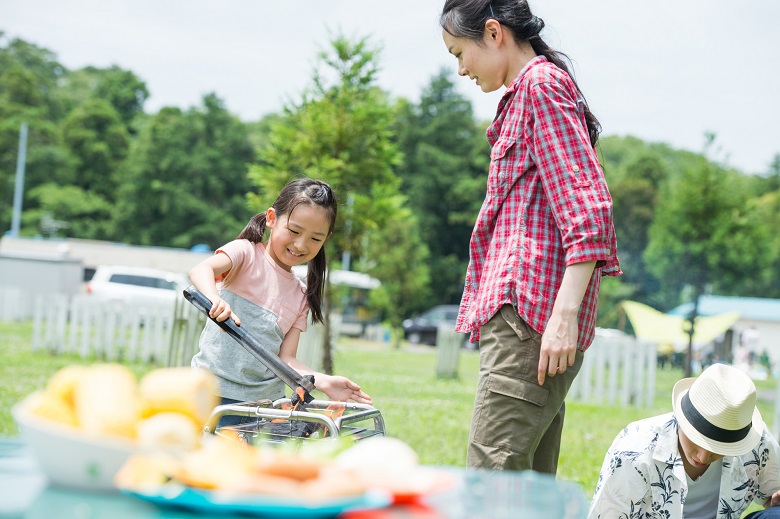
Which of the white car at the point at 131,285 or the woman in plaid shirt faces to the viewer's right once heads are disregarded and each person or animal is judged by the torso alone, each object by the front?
the white car

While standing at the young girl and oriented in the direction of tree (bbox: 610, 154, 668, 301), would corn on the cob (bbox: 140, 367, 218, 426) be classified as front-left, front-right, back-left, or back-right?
back-right

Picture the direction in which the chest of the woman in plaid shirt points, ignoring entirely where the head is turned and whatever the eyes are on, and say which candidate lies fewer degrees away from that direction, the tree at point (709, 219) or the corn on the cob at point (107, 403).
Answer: the corn on the cob

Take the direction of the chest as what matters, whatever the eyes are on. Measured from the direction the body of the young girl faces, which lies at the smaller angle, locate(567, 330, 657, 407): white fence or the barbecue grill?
the barbecue grill

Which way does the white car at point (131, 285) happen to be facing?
to the viewer's right

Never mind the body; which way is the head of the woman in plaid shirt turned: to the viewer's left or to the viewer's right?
to the viewer's left

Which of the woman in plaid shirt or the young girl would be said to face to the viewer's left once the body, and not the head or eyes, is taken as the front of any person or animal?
the woman in plaid shirt

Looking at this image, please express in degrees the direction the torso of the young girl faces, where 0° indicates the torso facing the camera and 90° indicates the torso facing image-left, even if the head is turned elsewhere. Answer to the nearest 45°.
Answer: approximately 315°

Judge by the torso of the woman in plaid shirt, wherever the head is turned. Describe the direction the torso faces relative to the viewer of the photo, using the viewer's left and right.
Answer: facing to the left of the viewer

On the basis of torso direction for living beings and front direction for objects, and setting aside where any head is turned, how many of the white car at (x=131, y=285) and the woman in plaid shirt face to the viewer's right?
1

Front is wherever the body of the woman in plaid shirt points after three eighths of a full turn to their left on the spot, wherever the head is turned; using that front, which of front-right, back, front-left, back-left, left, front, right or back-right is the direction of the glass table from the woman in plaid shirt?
front-right

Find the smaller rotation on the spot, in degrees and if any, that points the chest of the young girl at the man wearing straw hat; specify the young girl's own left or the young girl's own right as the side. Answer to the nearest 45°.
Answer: approximately 45° to the young girl's own left

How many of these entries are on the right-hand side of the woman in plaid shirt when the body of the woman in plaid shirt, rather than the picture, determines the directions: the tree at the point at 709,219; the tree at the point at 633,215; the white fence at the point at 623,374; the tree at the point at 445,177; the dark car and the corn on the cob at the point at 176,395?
5

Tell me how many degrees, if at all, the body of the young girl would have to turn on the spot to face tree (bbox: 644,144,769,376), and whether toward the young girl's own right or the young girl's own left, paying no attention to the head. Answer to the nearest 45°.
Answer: approximately 90° to the young girl's own left

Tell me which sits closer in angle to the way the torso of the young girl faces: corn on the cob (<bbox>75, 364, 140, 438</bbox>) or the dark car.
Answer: the corn on the cob
